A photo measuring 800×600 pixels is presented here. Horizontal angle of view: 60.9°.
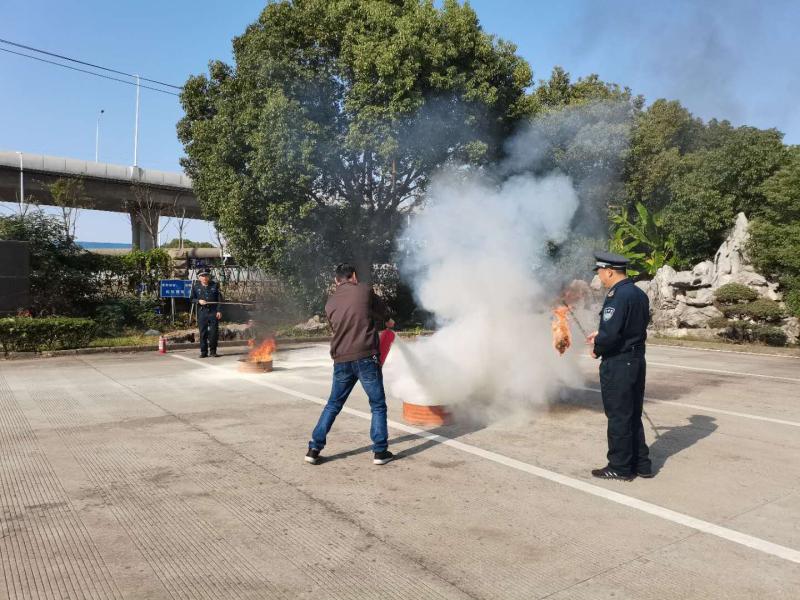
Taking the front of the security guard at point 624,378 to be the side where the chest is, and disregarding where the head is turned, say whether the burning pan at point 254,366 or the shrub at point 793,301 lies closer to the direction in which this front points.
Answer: the burning pan

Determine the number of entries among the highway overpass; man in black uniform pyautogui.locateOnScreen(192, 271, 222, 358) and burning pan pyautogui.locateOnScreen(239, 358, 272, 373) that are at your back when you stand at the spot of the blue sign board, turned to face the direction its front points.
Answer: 1

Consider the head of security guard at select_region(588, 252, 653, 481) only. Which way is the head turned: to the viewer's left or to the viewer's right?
to the viewer's left

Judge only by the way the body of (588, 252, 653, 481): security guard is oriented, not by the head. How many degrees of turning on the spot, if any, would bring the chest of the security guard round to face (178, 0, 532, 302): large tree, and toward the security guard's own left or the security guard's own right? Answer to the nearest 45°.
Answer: approximately 45° to the security guard's own right

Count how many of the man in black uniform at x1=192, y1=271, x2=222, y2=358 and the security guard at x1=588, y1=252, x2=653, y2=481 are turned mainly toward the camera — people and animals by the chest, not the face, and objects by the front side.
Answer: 1

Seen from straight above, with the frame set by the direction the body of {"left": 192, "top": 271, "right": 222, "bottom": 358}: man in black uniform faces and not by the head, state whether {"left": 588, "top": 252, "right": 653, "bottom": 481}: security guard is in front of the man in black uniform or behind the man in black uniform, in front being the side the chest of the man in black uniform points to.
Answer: in front

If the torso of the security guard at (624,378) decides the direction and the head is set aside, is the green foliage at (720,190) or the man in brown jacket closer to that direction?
the man in brown jacket

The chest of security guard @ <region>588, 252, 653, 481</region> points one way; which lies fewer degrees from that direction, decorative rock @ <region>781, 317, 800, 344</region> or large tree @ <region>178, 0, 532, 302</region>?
the large tree

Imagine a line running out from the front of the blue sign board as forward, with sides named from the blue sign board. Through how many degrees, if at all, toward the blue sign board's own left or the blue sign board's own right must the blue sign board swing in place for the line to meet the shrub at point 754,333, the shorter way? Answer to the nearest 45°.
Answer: approximately 90° to the blue sign board's own left

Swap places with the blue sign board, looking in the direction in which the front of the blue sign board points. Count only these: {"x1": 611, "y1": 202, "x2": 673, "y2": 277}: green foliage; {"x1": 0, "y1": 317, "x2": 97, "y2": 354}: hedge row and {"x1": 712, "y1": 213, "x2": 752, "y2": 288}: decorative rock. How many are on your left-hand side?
2

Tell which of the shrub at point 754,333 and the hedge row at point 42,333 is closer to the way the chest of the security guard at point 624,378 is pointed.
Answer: the hedge row

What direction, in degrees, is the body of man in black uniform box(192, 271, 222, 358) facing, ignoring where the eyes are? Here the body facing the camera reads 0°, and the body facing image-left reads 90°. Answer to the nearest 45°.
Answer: approximately 0°

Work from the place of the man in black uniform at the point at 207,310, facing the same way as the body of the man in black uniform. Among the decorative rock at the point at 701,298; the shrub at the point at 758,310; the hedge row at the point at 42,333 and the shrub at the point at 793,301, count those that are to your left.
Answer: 3

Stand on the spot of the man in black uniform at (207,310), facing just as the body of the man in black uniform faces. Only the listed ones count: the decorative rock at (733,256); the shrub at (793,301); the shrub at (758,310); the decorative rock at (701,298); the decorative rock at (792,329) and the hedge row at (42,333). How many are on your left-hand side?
5

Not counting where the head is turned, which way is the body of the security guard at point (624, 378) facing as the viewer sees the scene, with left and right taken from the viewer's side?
facing to the left of the viewer
